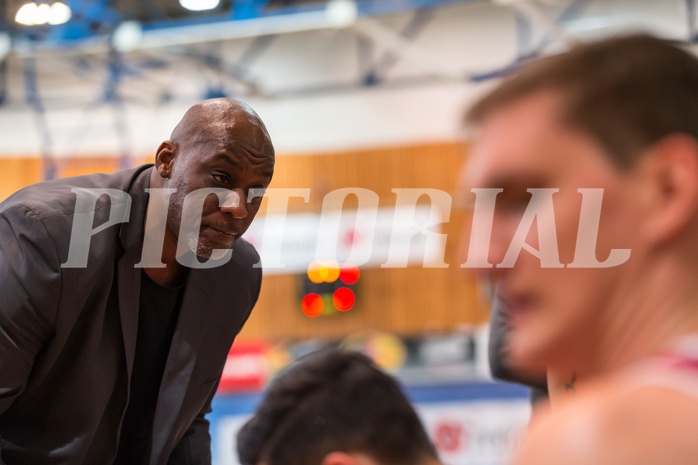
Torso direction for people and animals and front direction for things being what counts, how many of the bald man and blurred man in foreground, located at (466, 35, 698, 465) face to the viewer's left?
1

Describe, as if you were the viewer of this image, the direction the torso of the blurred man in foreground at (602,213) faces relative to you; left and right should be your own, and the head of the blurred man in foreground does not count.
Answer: facing to the left of the viewer

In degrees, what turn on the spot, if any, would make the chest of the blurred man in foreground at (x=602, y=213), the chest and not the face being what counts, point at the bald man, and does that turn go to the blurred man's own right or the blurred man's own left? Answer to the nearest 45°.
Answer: approximately 45° to the blurred man's own right

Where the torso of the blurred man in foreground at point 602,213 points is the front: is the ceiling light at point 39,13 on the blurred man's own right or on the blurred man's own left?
on the blurred man's own right

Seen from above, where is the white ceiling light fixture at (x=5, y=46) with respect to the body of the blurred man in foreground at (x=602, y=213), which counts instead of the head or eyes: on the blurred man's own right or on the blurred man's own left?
on the blurred man's own right

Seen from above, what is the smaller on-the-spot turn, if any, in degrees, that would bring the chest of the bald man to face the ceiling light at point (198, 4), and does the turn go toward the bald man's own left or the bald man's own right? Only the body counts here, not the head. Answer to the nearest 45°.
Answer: approximately 135° to the bald man's own left

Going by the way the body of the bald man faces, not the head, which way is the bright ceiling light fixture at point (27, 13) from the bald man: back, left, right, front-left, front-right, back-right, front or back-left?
back-left

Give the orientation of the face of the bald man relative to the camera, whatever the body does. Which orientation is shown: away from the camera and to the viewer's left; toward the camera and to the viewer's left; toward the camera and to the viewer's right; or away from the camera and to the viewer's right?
toward the camera and to the viewer's right

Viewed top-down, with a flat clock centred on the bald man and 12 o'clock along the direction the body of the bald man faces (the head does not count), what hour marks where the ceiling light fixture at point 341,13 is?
The ceiling light fixture is roughly at 8 o'clock from the bald man.

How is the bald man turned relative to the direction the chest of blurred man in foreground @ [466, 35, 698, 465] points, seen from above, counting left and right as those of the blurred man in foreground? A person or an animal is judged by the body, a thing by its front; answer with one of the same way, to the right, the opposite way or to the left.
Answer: the opposite way

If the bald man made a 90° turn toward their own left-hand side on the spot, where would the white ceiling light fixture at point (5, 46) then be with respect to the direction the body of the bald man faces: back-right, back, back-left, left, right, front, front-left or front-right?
front-left

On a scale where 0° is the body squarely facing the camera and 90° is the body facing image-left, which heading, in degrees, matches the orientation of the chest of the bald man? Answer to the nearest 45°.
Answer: approximately 315°
